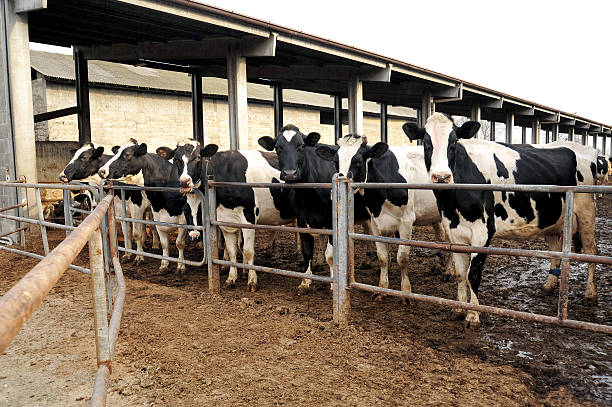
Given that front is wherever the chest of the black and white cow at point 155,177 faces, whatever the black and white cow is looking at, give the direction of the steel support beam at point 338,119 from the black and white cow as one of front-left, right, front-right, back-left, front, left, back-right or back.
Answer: back

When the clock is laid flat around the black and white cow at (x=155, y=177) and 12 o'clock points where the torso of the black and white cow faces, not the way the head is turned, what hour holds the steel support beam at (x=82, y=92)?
The steel support beam is roughly at 4 o'clock from the black and white cow.

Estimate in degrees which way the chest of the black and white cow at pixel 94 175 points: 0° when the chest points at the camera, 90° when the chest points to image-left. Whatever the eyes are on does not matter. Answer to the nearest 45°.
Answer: approximately 45°

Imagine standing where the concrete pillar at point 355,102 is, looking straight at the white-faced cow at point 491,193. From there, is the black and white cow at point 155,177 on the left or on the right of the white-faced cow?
right

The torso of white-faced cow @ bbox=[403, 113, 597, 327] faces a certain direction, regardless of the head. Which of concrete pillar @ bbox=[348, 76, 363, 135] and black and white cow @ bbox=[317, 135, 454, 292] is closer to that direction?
the black and white cow

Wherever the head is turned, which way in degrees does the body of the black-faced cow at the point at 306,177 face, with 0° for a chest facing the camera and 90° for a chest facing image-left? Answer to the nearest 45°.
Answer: approximately 45°

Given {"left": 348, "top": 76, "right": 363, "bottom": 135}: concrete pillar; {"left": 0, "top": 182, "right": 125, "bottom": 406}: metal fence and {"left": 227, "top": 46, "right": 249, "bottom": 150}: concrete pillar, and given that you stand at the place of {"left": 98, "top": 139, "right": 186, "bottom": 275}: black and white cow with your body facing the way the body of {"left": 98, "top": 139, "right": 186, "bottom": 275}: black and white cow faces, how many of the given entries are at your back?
2

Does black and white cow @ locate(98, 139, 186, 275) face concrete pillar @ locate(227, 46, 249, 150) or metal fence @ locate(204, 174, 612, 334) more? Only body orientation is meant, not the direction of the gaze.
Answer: the metal fence
